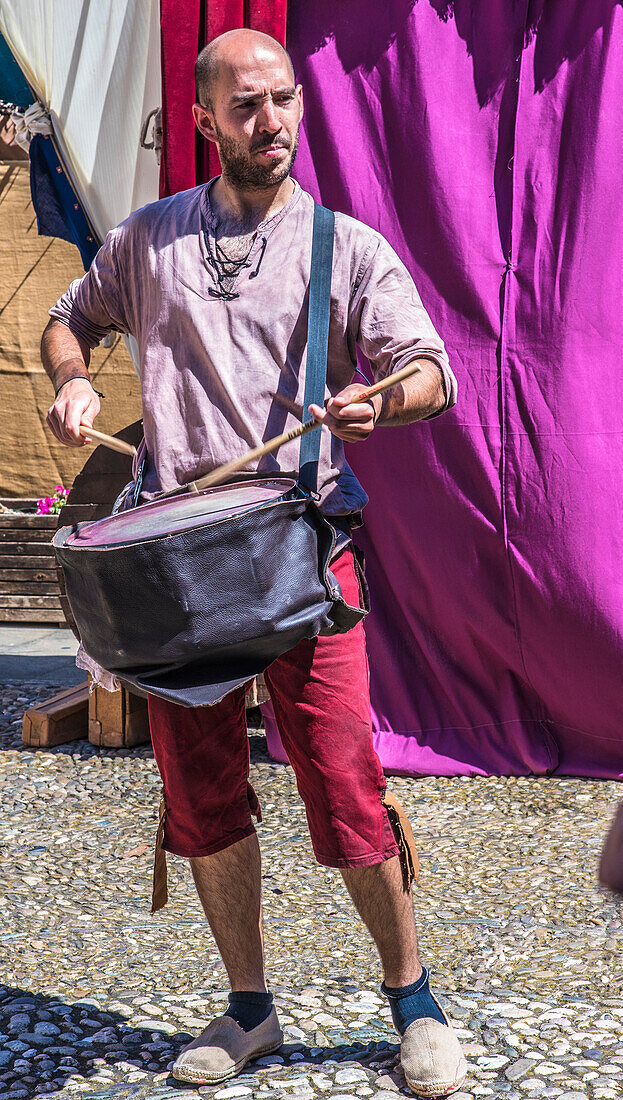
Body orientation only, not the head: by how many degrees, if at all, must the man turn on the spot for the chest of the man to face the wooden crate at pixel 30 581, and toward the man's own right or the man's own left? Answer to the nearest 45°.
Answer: approximately 180°

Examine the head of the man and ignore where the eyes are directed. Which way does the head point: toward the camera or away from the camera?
toward the camera

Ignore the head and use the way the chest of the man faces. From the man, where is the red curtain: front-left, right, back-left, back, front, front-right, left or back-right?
back

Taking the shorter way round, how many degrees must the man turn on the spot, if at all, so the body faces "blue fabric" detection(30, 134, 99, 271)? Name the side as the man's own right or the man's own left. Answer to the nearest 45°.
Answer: approximately 180°

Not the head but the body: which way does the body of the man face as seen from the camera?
toward the camera

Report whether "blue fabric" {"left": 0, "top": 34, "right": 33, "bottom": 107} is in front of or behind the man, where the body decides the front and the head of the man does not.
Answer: behind

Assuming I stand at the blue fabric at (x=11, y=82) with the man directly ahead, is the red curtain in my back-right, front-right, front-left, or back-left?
front-left

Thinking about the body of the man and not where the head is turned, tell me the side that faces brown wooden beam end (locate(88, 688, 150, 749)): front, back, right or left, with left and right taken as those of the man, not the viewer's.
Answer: back
